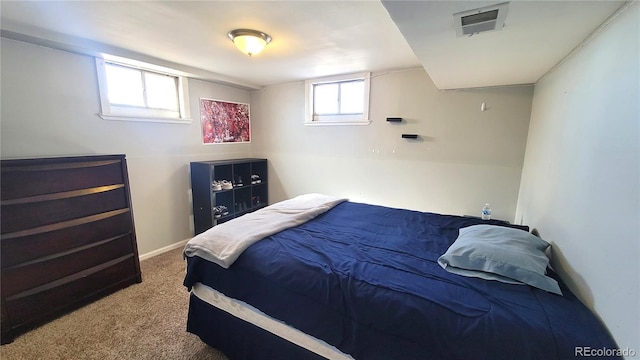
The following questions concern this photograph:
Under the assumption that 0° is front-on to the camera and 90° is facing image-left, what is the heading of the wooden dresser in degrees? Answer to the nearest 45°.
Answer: approximately 315°

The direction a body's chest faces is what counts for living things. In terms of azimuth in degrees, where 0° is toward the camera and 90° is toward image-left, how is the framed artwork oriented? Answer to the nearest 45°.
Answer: approximately 315°

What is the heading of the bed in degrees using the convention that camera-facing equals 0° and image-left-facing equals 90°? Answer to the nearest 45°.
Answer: approximately 135°

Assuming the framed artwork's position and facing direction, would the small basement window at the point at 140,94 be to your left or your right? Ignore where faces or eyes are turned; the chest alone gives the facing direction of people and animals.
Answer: on your right
